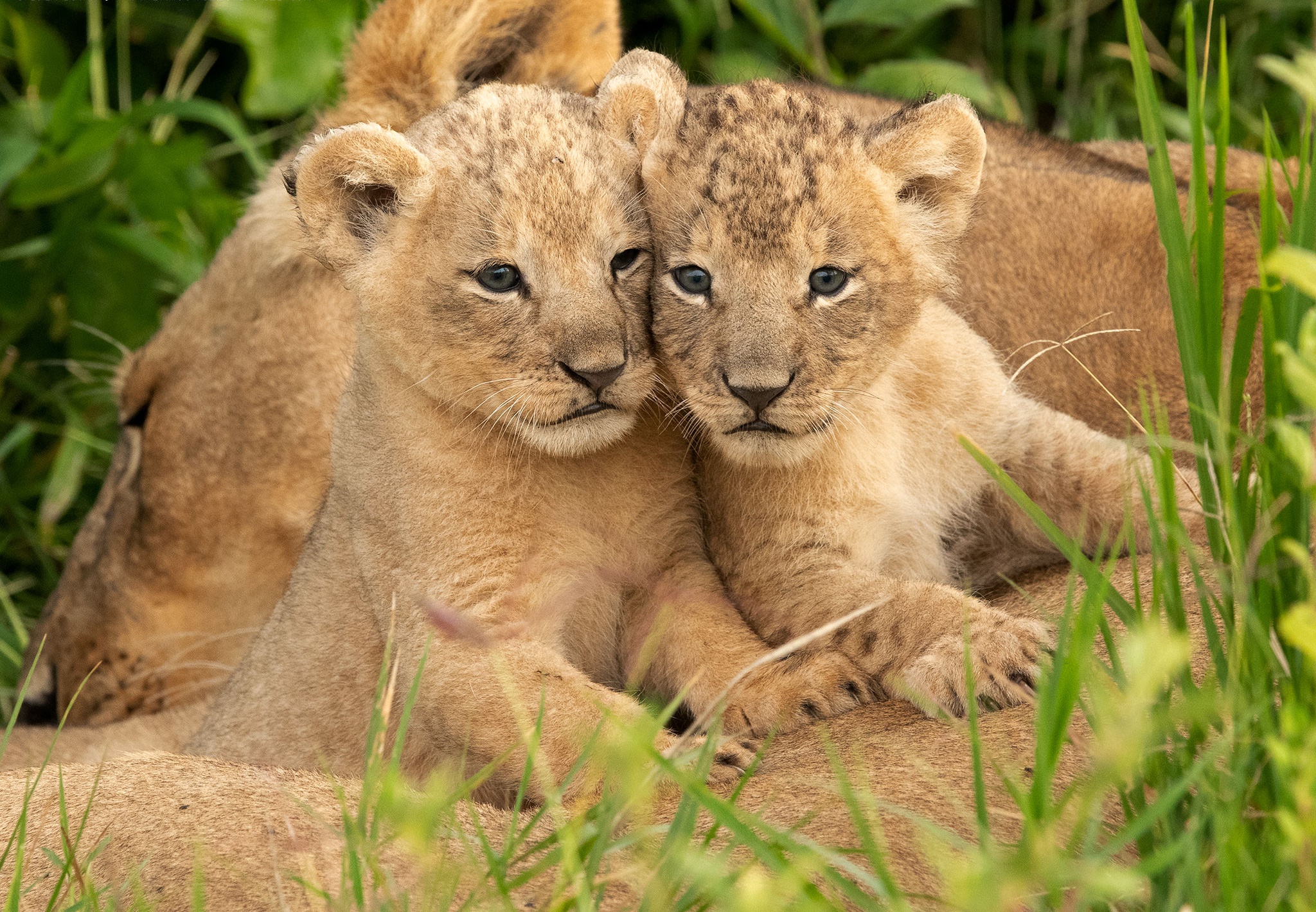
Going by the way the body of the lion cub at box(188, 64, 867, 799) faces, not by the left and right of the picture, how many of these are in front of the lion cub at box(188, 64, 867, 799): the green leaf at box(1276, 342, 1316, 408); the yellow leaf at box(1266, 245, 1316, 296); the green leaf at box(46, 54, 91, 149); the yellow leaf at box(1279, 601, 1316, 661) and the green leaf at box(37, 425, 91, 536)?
3

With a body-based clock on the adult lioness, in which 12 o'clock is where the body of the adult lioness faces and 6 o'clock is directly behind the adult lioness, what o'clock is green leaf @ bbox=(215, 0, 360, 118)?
The green leaf is roughly at 3 o'clock from the adult lioness.

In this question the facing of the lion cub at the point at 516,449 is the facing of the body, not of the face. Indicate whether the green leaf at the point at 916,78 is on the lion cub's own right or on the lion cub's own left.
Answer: on the lion cub's own left

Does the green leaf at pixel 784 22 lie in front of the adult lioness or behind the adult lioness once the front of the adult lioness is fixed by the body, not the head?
behind

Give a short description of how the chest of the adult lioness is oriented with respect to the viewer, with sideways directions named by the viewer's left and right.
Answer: facing to the left of the viewer

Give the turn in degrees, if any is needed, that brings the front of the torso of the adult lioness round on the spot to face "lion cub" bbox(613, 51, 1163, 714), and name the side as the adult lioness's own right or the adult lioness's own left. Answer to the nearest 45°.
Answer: approximately 135° to the adult lioness's own left

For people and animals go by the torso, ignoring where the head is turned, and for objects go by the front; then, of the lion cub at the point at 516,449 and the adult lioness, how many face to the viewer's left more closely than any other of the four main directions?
1

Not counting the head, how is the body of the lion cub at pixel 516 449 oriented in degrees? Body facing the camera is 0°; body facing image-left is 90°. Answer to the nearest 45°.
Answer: approximately 315°

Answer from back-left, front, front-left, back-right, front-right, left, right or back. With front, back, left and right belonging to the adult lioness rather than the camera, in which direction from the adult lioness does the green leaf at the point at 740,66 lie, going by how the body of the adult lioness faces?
back-right

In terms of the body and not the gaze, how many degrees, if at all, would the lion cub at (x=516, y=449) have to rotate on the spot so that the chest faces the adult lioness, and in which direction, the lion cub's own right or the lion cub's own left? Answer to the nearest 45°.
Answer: approximately 180°

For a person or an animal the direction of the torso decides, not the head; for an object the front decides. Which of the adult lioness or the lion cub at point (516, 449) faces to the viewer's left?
the adult lioness
